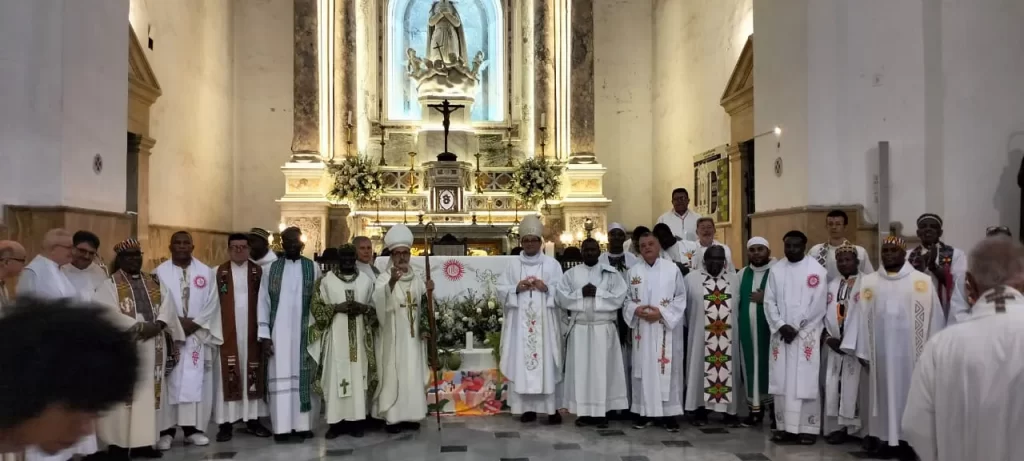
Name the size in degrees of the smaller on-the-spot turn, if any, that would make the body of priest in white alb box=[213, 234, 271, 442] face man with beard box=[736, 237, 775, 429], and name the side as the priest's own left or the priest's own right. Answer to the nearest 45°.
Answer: approximately 90° to the priest's own left

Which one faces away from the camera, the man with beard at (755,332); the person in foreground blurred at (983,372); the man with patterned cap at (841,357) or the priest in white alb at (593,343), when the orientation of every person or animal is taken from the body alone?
the person in foreground blurred

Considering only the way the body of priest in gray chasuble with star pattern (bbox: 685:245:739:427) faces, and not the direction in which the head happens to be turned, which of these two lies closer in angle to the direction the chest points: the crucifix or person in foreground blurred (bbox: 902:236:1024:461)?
the person in foreground blurred

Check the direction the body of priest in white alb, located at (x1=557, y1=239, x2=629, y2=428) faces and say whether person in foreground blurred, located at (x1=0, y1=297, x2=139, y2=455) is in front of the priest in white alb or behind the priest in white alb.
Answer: in front

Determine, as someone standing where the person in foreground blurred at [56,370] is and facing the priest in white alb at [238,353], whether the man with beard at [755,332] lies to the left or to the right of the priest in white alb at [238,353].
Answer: right

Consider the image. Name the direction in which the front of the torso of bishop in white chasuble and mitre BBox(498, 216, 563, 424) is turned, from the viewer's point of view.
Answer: toward the camera

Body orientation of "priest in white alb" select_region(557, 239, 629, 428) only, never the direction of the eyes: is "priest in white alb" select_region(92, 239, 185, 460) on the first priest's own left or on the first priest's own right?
on the first priest's own right

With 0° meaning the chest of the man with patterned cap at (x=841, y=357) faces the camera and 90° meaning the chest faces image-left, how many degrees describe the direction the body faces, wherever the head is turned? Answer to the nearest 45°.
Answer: approximately 45°

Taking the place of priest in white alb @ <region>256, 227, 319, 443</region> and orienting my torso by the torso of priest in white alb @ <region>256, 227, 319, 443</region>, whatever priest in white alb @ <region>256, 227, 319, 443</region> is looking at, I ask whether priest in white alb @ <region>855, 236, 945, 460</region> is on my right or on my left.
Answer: on my left

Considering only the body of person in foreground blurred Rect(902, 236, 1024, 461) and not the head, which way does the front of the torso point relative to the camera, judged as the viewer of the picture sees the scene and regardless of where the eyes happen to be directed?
away from the camera

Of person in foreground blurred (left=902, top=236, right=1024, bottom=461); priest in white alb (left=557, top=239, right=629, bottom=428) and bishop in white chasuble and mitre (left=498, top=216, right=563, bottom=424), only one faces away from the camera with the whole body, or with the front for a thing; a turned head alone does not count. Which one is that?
the person in foreground blurred

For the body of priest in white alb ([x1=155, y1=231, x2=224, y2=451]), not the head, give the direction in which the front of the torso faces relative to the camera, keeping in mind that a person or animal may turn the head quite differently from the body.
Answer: toward the camera

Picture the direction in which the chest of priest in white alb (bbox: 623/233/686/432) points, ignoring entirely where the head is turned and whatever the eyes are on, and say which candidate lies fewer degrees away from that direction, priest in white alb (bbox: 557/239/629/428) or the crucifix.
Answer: the priest in white alb

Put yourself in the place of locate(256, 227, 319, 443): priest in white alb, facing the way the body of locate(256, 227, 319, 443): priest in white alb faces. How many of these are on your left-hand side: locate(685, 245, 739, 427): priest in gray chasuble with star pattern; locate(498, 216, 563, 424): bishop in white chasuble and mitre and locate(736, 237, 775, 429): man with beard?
3

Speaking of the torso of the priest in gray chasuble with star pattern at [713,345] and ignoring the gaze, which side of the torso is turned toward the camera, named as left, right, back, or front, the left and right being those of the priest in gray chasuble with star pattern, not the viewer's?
front
